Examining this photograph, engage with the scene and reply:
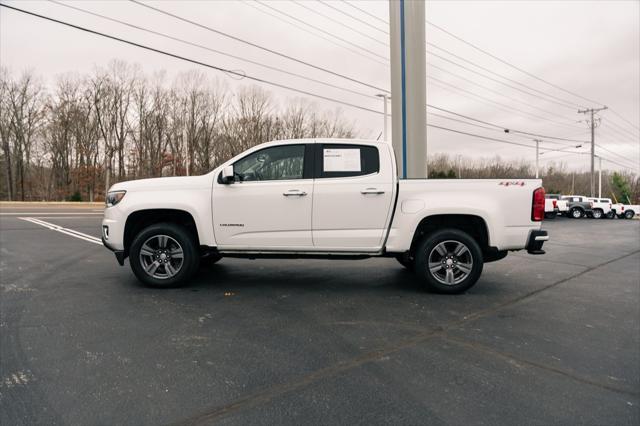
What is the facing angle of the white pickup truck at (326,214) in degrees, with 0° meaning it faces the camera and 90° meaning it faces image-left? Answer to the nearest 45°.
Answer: approximately 90°

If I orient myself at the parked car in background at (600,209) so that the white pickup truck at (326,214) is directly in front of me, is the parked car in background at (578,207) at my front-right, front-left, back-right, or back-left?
front-right

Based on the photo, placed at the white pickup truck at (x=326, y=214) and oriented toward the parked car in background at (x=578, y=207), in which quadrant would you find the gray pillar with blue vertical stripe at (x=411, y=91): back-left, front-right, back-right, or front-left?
front-left

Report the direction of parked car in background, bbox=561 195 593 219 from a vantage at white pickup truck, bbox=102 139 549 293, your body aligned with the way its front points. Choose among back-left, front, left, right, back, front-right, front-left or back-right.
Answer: back-right

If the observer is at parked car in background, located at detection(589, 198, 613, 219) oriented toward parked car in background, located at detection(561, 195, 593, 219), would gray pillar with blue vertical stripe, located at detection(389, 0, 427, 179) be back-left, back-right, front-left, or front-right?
front-left

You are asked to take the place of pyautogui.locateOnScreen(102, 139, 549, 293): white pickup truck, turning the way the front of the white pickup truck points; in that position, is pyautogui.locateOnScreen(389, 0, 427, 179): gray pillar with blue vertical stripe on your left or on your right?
on your right

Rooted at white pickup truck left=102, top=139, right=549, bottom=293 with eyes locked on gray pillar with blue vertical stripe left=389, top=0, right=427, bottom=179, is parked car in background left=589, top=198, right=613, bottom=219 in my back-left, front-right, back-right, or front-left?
front-right

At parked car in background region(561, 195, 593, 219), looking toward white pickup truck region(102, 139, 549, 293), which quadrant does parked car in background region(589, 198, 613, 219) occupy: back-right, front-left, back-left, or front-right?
back-left

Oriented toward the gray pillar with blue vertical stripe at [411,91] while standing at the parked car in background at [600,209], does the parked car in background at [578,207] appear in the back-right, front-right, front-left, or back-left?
front-right
